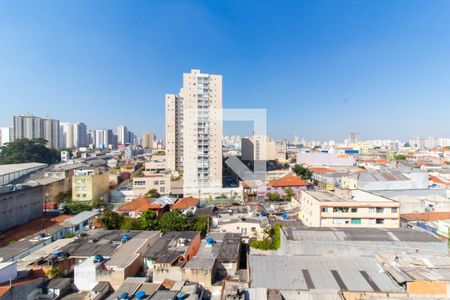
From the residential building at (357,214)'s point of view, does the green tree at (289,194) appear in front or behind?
behind

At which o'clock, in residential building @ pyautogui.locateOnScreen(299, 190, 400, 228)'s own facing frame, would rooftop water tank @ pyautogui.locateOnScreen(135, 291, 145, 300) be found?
The rooftop water tank is roughly at 1 o'clock from the residential building.

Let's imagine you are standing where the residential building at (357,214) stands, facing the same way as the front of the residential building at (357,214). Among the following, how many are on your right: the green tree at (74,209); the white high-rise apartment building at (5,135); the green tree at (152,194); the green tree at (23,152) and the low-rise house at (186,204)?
5

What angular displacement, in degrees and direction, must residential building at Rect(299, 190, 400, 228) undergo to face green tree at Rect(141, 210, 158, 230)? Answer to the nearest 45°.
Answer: approximately 90° to its right

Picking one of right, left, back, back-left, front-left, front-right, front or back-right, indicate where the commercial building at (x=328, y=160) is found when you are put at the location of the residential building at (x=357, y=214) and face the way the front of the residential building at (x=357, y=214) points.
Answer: back

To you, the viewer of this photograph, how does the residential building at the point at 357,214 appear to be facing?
facing the viewer

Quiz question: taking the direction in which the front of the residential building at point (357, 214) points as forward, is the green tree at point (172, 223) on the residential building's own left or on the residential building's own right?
on the residential building's own right

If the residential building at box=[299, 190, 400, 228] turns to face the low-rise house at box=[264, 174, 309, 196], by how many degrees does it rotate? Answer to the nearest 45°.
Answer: approximately 135° to its right

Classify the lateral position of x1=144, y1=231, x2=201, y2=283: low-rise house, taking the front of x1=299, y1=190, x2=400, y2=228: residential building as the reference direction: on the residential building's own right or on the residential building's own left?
on the residential building's own right

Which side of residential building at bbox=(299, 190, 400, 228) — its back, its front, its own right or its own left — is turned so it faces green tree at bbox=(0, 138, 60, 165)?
right

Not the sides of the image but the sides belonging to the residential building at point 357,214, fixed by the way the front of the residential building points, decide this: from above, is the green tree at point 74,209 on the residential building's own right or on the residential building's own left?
on the residential building's own right

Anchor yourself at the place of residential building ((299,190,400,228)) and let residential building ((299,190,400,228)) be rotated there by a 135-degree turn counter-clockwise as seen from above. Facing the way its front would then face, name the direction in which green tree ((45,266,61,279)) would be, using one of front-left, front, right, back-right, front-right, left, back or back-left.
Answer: back

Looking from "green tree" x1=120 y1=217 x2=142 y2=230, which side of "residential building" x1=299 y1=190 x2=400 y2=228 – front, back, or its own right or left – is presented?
right
